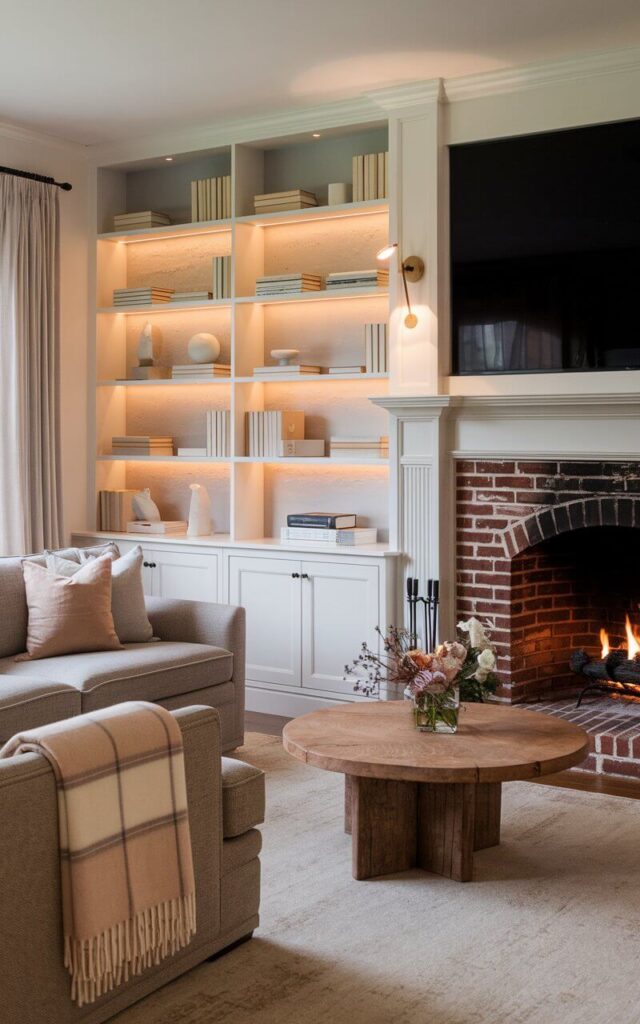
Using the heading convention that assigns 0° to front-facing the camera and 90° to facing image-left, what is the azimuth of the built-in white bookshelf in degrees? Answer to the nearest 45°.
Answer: approximately 45°

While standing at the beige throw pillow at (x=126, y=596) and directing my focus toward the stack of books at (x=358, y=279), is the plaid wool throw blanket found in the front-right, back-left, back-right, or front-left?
back-right

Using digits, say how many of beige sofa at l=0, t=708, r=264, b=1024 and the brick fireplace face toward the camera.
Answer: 1

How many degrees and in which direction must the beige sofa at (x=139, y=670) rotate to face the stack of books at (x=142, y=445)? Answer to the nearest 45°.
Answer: approximately 135° to its left

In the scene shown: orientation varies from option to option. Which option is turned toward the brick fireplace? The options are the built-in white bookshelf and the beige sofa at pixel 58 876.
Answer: the beige sofa

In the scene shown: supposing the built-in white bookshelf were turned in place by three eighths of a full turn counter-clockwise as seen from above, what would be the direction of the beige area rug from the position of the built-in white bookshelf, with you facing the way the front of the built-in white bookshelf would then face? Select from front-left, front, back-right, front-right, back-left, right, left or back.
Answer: right

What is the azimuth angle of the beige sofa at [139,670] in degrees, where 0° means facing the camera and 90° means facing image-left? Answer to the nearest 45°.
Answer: approximately 315°

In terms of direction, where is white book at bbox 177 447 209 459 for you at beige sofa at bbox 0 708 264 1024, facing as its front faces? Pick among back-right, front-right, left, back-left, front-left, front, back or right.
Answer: front-left

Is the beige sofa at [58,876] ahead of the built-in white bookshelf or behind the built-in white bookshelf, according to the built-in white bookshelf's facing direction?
ahead

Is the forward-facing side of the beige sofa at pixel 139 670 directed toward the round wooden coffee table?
yes

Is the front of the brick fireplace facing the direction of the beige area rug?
yes

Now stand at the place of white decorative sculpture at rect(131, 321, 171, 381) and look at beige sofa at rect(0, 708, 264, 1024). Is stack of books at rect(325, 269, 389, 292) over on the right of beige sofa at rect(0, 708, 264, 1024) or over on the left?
left
